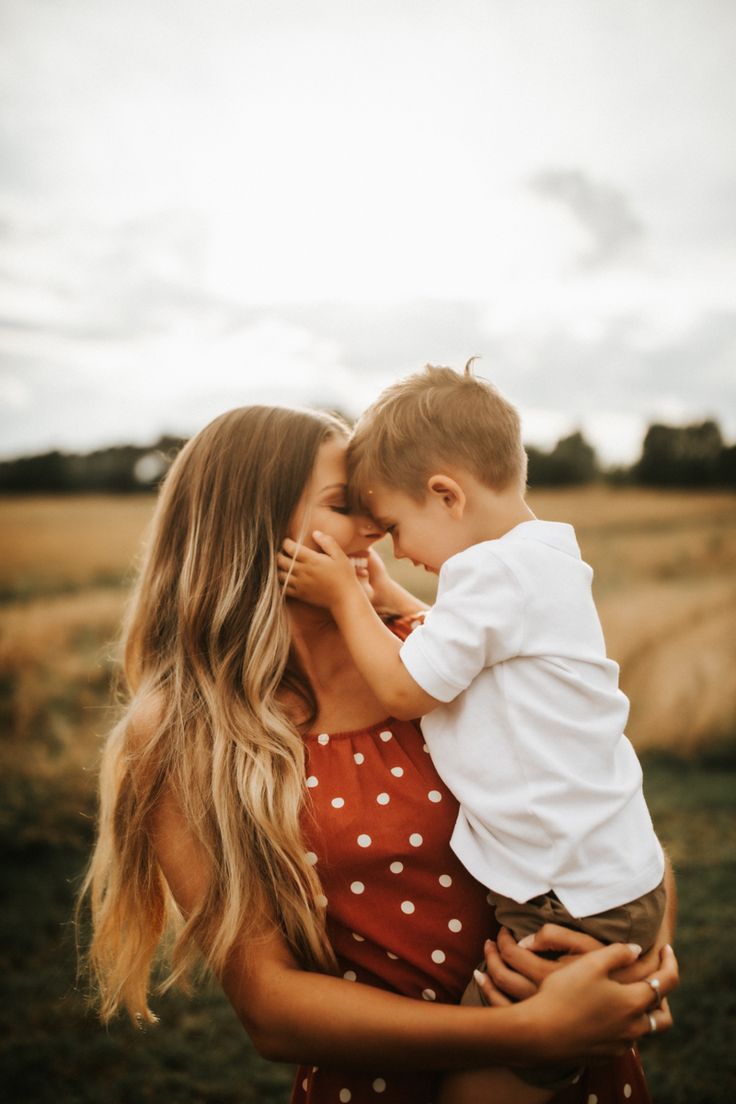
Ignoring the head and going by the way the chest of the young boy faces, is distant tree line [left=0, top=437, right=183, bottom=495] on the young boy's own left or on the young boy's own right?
on the young boy's own right

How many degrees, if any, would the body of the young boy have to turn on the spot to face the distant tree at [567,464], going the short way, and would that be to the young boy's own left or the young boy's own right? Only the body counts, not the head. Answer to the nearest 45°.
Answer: approximately 90° to the young boy's own right

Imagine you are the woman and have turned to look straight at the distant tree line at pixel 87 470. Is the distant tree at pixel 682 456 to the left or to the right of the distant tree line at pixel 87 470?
right

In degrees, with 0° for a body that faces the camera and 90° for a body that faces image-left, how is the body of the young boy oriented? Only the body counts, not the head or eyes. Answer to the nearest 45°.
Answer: approximately 90°

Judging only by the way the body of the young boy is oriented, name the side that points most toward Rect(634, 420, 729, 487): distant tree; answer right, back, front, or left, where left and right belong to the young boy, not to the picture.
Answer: right

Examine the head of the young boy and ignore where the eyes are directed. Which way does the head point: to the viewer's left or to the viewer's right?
to the viewer's left
